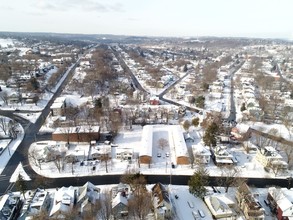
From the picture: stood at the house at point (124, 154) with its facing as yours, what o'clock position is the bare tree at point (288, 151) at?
The bare tree is roughly at 9 o'clock from the house.

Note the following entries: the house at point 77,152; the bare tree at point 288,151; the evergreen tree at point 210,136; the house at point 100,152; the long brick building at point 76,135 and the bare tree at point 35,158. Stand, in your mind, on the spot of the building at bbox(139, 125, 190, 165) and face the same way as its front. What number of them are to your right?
4

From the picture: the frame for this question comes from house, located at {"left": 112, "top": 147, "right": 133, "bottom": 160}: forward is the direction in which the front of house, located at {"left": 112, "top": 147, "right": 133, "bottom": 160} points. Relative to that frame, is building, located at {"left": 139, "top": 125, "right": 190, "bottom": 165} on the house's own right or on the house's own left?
on the house's own left

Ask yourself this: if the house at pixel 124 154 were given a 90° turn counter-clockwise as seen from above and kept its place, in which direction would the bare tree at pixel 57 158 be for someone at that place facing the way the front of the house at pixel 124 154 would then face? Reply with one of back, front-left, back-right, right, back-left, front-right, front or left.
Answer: back

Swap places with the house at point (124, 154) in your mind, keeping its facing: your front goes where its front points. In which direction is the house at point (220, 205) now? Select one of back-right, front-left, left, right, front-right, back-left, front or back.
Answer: front-left

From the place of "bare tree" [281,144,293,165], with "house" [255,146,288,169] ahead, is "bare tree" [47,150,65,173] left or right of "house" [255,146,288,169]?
right

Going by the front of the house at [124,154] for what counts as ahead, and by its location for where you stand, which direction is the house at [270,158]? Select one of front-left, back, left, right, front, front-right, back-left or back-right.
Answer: left

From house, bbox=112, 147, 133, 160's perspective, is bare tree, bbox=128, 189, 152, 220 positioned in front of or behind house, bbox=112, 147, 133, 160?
in front

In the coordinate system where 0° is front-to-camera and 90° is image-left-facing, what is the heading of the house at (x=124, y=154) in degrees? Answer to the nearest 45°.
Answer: approximately 0°

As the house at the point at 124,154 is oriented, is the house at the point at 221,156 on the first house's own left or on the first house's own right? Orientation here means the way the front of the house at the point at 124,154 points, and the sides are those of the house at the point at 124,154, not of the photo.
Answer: on the first house's own left

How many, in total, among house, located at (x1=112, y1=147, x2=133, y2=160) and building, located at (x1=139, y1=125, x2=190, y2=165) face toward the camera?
2

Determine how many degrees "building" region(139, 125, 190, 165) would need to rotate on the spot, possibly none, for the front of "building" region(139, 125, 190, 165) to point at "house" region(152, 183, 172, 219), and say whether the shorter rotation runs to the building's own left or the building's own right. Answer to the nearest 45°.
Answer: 0° — it already faces it

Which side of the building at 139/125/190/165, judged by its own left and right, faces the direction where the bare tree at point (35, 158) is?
right

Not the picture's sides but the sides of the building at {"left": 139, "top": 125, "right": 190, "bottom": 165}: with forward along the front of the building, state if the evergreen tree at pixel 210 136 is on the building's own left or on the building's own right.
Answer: on the building's own left

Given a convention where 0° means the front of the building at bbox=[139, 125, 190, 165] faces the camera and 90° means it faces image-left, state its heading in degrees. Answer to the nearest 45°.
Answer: approximately 0°
